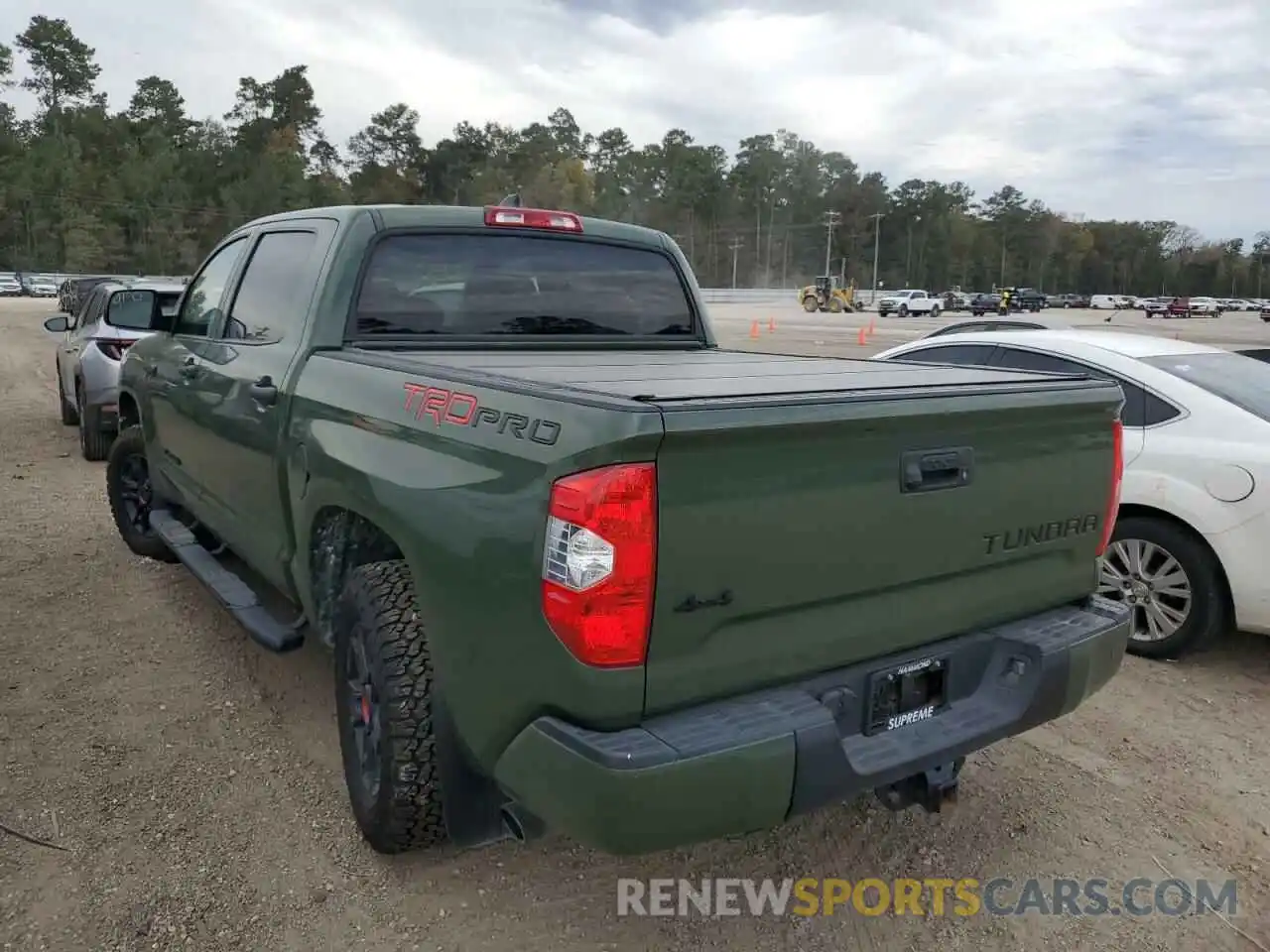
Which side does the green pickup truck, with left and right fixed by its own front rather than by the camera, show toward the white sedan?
right

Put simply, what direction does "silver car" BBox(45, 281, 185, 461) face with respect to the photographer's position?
facing away from the viewer

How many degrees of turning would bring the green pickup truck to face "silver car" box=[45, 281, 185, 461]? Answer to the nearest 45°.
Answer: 0° — it already faces it

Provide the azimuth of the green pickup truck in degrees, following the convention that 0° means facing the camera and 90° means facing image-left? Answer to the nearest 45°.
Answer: approximately 135°

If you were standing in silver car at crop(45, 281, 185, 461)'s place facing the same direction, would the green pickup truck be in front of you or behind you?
behind

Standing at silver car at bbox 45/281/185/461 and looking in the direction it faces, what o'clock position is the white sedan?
The white sedan is roughly at 5 o'clock from the silver car.
